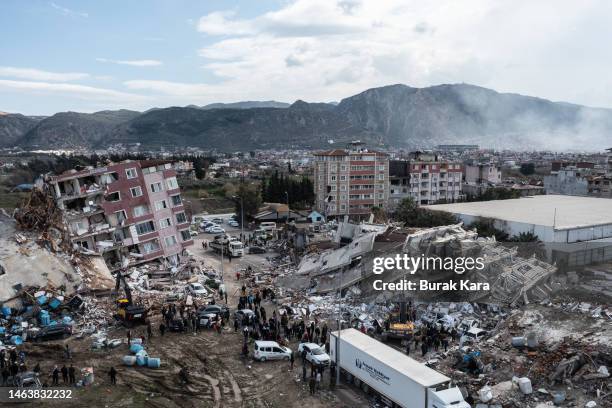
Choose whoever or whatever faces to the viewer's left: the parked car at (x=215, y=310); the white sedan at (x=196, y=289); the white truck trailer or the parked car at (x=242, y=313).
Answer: the parked car at (x=215, y=310)

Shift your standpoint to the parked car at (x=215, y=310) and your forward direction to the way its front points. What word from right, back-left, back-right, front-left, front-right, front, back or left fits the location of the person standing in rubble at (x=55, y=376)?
front-left

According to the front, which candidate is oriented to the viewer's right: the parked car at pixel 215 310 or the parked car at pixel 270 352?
the parked car at pixel 270 352

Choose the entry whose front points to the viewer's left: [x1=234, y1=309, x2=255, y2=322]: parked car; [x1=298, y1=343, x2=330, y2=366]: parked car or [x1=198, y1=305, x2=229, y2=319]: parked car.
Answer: [x1=198, y1=305, x2=229, y2=319]: parked car

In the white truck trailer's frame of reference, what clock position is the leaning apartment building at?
The leaning apartment building is roughly at 6 o'clock from the white truck trailer.

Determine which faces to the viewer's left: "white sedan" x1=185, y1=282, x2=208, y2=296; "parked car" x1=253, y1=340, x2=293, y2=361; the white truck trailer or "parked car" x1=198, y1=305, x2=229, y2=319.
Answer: "parked car" x1=198, y1=305, x2=229, y2=319

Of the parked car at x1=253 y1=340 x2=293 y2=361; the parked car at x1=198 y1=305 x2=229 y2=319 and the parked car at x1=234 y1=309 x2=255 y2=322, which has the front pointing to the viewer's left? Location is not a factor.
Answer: the parked car at x1=198 y1=305 x2=229 y2=319

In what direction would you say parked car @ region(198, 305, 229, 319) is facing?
to the viewer's left

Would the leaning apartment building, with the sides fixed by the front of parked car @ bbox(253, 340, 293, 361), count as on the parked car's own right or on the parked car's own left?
on the parked car's own left

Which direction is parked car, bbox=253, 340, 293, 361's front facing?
to the viewer's right
